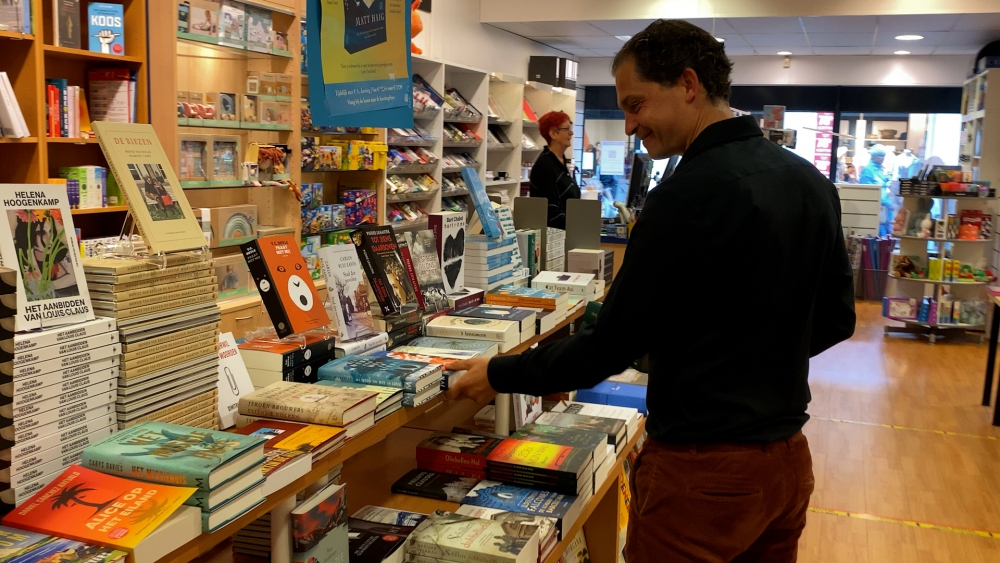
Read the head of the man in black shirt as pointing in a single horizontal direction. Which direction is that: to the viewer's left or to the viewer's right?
to the viewer's left

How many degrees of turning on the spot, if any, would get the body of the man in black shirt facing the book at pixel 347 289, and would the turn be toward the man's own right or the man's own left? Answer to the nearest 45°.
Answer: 0° — they already face it

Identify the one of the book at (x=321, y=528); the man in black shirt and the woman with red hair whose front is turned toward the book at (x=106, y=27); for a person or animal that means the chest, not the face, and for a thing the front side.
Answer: the man in black shirt

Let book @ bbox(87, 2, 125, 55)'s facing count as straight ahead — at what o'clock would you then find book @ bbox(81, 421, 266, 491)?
book @ bbox(81, 421, 266, 491) is roughly at 12 o'clock from book @ bbox(87, 2, 125, 55).

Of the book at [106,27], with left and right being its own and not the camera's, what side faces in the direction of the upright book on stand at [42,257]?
front

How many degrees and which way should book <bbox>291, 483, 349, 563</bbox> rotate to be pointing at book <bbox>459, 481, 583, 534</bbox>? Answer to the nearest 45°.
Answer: approximately 90° to its left

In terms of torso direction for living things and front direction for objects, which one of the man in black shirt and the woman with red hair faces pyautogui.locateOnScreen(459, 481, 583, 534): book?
the man in black shirt

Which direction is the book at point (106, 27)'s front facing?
toward the camera

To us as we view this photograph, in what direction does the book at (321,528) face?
facing the viewer and to the right of the viewer

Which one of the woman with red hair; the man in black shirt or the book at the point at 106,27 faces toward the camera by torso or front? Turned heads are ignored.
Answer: the book

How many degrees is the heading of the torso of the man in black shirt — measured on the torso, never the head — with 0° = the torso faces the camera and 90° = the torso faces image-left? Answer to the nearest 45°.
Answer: approximately 135°

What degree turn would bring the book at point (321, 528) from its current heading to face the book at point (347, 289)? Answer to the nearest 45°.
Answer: approximately 135° to its left

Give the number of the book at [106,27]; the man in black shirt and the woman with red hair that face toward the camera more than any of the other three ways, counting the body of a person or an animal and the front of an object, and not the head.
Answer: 1
